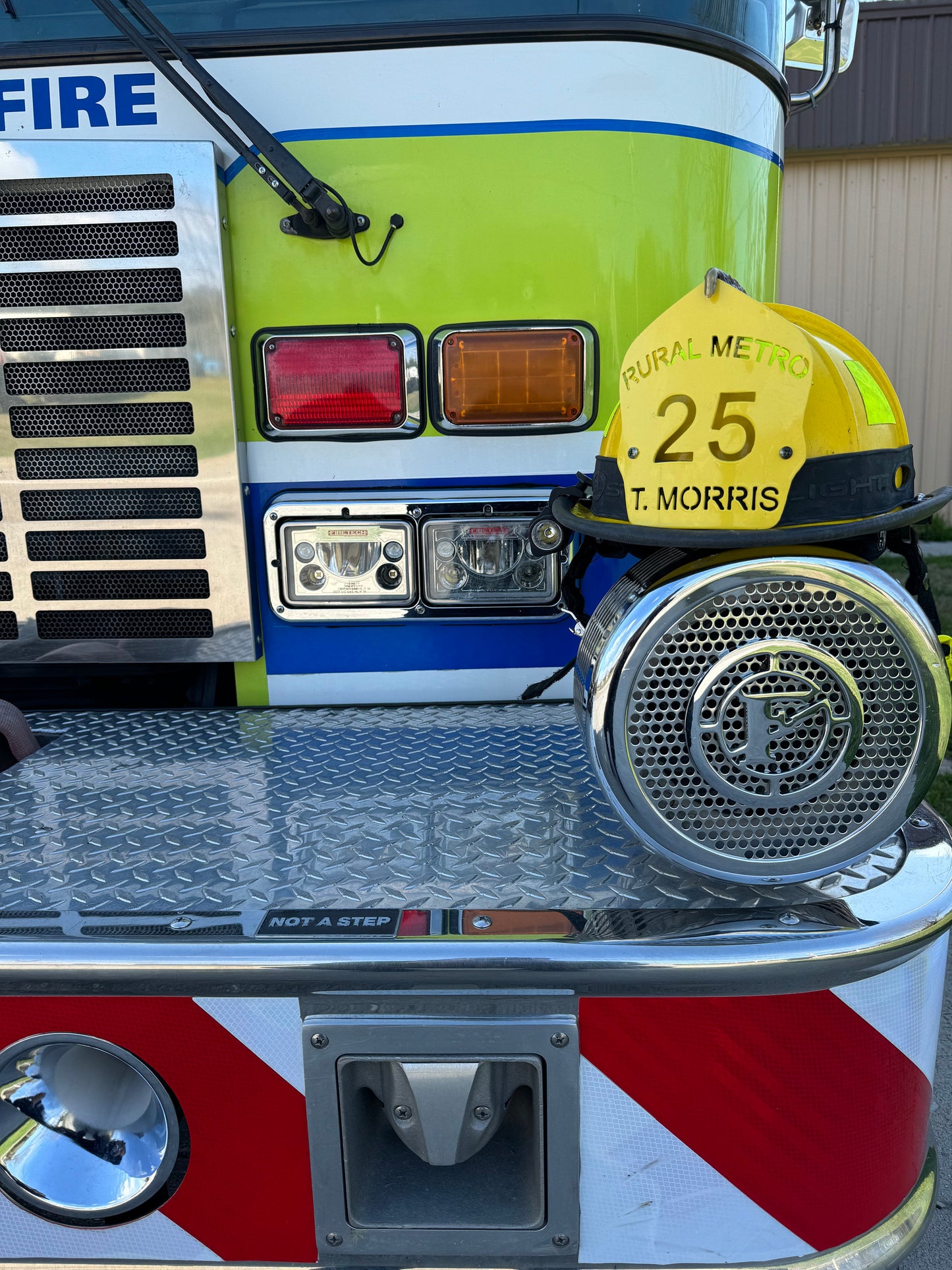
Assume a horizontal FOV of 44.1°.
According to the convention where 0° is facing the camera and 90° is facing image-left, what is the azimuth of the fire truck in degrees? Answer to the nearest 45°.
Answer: approximately 0°
